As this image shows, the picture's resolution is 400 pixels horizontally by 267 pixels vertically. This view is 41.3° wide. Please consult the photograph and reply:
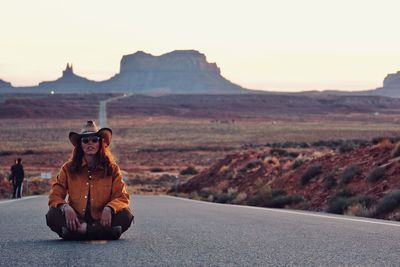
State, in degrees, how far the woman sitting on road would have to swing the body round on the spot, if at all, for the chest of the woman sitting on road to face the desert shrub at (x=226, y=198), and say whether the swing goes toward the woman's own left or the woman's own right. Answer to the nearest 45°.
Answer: approximately 180°

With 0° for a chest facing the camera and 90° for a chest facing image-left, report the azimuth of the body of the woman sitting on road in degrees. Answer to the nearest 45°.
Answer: approximately 0°

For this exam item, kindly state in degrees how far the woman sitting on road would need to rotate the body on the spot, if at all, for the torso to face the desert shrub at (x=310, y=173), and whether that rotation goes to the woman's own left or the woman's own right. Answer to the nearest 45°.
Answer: approximately 135° to the woman's own left

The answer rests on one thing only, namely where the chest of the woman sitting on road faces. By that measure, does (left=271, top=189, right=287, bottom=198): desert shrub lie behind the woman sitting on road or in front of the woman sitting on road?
behind

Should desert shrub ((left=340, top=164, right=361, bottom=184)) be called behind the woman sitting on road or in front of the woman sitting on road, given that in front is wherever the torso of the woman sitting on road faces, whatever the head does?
behind
